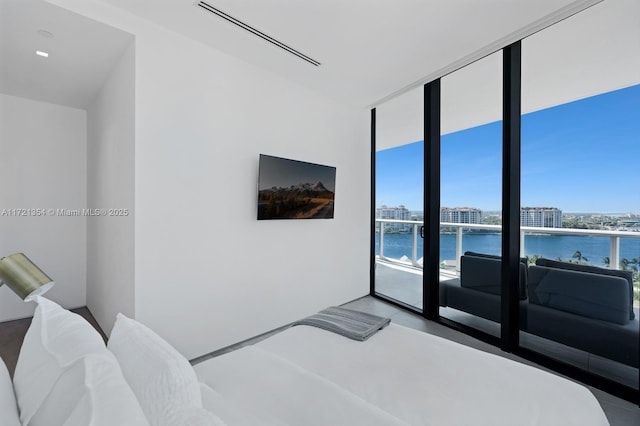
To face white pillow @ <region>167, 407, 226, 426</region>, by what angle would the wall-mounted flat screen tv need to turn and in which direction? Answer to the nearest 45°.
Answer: approximately 45° to its right

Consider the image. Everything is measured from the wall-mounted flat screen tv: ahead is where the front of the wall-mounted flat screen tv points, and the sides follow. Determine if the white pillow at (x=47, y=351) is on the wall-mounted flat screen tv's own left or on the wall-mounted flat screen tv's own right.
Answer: on the wall-mounted flat screen tv's own right

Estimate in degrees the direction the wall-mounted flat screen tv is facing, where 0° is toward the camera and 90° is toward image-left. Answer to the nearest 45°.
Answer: approximately 315°

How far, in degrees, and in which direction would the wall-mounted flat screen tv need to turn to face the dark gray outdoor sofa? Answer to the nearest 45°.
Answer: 0° — it already faces it

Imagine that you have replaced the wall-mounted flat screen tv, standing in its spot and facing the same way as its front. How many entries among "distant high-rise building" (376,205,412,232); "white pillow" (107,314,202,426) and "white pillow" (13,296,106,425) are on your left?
1

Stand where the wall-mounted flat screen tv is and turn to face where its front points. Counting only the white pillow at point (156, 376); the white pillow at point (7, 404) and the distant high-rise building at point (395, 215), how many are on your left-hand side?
1

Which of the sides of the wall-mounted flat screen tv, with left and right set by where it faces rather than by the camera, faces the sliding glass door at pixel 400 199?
left

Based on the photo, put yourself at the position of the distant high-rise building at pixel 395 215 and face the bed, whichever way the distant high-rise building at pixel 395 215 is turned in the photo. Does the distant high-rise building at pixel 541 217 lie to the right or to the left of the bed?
left

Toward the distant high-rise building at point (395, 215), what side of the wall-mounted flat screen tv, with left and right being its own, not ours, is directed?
left

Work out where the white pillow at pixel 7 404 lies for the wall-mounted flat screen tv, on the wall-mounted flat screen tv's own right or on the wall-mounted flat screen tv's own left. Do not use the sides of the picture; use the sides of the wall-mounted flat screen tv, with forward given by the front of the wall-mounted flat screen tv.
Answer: on the wall-mounted flat screen tv's own right
